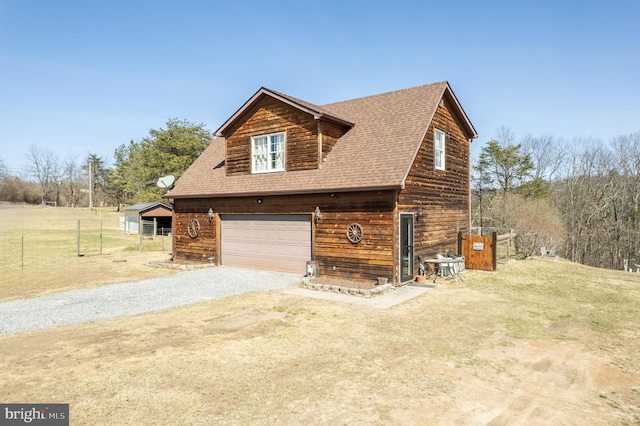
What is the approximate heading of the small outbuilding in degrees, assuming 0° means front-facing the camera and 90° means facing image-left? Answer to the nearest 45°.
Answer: approximately 315°

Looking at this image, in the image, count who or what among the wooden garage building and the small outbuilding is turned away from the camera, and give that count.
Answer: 0

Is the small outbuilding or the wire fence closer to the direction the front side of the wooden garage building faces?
the wire fence

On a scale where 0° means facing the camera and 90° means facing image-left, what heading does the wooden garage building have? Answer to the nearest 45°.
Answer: approximately 45°

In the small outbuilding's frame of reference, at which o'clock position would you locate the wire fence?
The wire fence is roughly at 2 o'clock from the small outbuilding.

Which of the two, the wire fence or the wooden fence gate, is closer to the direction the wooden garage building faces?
the wire fence

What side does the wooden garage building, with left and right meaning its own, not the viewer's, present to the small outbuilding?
right

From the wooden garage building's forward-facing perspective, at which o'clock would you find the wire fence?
The wire fence is roughly at 2 o'clock from the wooden garage building.

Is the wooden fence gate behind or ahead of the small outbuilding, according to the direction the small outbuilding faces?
ahead

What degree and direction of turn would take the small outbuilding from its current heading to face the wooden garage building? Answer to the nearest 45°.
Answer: approximately 45° to its right
